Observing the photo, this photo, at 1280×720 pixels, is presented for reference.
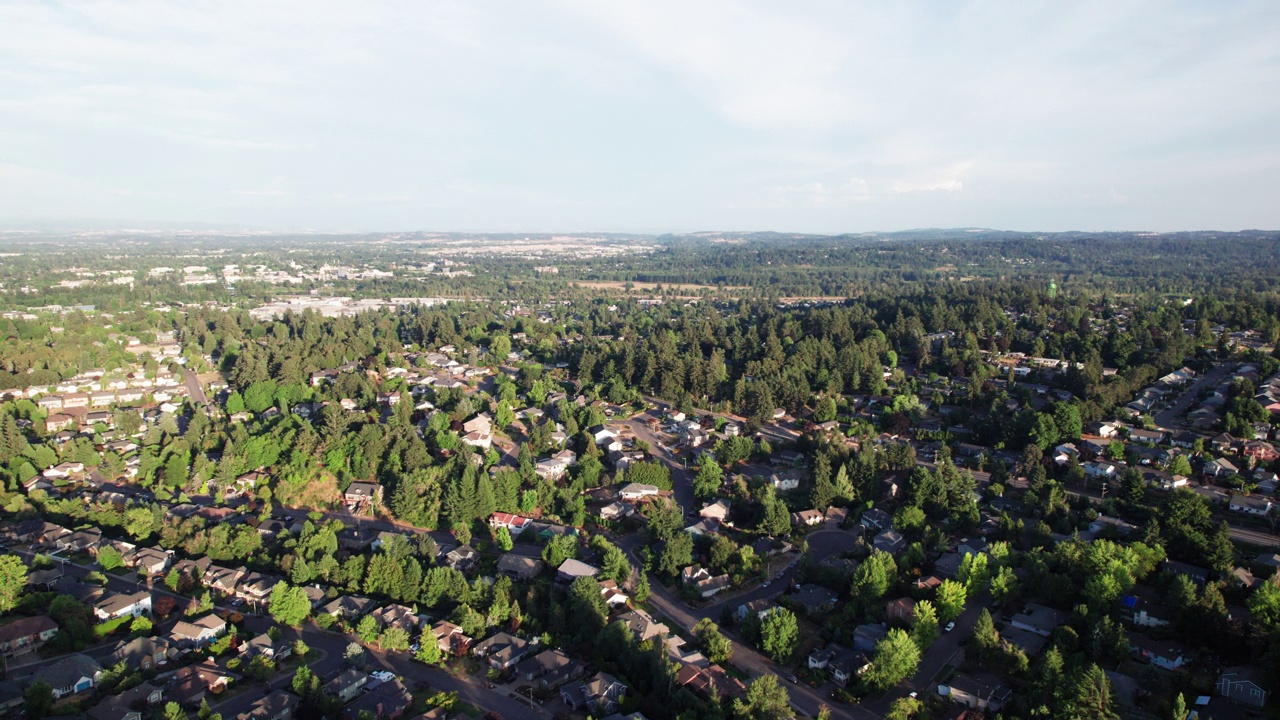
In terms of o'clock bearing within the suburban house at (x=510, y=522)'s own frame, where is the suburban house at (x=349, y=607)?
the suburban house at (x=349, y=607) is roughly at 12 o'clock from the suburban house at (x=510, y=522).

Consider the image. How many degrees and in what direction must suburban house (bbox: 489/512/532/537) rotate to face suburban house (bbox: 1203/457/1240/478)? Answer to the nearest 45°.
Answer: approximately 135° to its left

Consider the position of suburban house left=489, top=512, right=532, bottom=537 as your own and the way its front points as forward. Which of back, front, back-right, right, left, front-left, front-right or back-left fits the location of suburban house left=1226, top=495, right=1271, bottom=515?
back-left

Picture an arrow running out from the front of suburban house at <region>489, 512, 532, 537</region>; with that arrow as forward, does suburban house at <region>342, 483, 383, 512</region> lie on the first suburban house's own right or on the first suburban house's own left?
on the first suburban house's own right

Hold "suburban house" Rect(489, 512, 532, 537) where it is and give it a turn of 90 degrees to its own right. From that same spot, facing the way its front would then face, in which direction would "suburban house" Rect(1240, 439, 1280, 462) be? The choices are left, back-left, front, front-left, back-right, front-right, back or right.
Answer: back-right

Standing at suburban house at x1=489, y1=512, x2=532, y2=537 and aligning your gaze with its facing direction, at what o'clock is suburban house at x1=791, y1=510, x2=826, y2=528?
suburban house at x1=791, y1=510, x2=826, y2=528 is roughly at 8 o'clock from suburban house at x1=489, y1=512, x2=532, y2=537.

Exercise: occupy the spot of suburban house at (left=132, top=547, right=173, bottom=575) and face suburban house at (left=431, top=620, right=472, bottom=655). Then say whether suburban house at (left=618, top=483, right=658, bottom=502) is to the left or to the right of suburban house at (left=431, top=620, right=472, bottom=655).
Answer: left

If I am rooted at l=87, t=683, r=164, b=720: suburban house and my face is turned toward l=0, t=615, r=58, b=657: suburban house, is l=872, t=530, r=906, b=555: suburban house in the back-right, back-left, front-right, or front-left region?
back-right

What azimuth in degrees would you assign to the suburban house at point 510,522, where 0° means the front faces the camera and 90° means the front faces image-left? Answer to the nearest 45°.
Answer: approximately 45°

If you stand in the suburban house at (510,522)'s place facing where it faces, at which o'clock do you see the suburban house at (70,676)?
the suburban house at (70,676) is roughly at 12 o'clock from the suburban house at (510,522).

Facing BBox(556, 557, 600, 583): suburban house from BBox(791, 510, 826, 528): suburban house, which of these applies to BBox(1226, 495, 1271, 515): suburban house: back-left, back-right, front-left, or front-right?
back-left

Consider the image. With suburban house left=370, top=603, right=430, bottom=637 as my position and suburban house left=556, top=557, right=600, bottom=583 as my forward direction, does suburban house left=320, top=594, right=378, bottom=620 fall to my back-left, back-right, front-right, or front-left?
back-left

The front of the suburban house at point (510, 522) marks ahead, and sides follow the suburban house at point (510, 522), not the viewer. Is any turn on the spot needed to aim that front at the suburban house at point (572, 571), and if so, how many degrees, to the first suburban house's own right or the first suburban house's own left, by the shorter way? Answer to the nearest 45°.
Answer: approximately 90° to the first suburban house's own left

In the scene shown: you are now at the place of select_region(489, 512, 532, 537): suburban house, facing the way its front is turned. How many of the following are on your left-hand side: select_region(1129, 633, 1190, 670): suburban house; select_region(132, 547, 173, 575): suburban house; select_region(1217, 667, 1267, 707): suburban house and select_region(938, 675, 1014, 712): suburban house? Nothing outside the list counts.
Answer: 3

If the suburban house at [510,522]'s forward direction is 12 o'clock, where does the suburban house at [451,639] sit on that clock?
the suburban house at [451,639] is roughly at 11 o'clock from the suburban house at [510,522].
